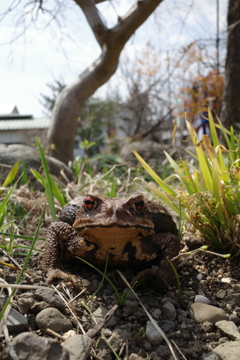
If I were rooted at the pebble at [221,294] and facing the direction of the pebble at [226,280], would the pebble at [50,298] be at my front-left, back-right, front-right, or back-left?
back-left

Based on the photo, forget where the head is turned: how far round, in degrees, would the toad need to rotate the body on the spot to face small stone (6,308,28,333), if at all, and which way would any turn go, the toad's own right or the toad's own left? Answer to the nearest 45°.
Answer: approximately 45° to the toad's own right

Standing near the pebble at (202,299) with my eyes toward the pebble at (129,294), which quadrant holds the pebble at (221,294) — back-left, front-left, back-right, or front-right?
back-right

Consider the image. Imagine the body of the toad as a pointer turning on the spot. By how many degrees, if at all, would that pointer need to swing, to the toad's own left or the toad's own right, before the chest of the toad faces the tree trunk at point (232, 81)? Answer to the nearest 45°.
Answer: approximately 135° to the toad's own left

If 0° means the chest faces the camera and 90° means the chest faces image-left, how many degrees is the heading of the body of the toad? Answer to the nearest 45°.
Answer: approximately 0°
